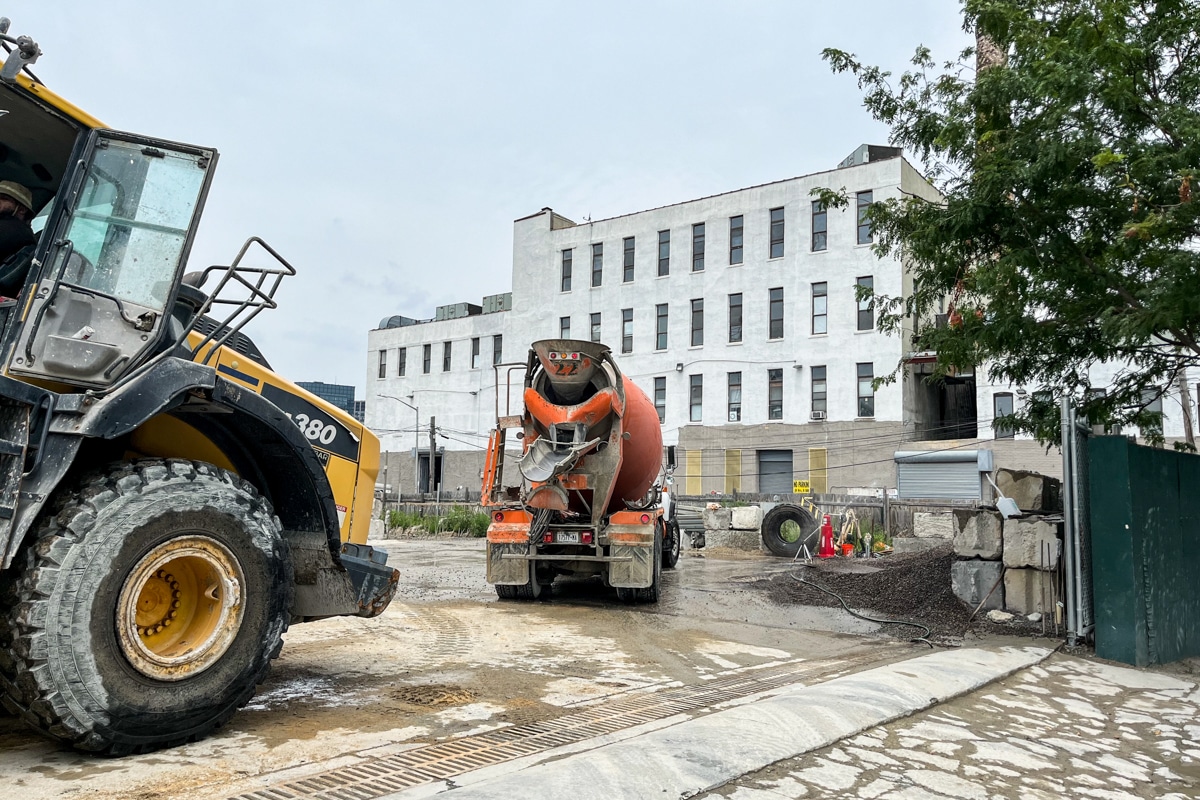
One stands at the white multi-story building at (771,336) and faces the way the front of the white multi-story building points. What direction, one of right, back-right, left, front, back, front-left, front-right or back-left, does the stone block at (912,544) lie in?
front-left

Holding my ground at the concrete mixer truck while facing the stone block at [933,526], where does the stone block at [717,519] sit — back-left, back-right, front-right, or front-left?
front-left

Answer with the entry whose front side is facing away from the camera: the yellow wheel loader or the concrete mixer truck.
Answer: the concrete mixer truck

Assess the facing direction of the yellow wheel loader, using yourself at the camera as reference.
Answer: facing the viewer and to the left of the viewer

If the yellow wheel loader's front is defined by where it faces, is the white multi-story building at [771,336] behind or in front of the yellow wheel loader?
behind

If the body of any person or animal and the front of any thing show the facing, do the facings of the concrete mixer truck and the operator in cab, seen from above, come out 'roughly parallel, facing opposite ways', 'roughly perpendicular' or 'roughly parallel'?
roughly parallel, facing opposite ways

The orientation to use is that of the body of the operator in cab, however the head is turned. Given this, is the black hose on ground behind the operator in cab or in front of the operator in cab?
behind

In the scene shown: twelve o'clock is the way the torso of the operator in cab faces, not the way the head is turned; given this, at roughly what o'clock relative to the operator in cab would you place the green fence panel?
The green fence panel is roughly at 8 o'clock from the operator in cab.

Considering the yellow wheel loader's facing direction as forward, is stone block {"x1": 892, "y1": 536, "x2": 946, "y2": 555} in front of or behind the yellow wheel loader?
behind

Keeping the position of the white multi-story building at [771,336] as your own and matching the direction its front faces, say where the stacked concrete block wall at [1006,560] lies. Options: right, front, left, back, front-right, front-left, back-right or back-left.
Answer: front-left

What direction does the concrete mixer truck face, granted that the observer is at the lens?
facing away from the viewer

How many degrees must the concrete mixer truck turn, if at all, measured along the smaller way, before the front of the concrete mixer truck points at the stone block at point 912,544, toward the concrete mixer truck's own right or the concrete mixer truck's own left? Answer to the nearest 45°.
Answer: approximately 45° to the concrete mixer truck's own right
